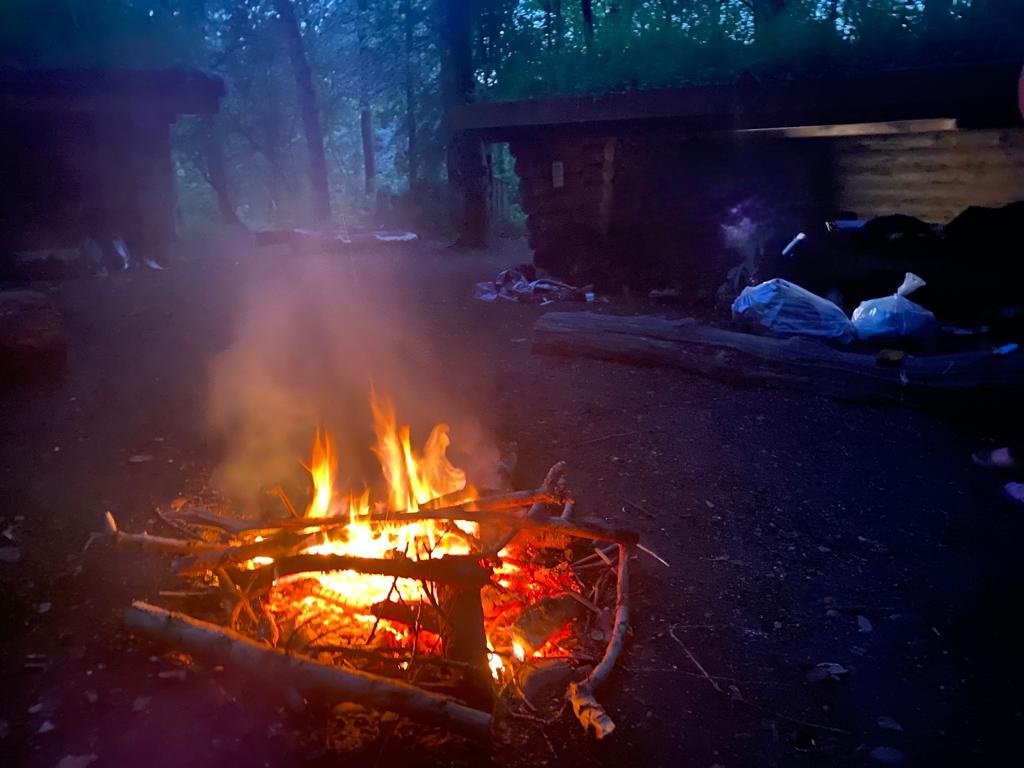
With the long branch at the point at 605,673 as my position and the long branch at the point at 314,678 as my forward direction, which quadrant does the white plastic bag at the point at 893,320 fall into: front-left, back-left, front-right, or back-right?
back-right

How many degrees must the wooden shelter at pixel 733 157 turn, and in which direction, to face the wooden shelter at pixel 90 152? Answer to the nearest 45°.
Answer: approximately 45° to its right

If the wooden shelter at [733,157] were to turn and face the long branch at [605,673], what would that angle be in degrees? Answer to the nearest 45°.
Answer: approximately 45° to its left

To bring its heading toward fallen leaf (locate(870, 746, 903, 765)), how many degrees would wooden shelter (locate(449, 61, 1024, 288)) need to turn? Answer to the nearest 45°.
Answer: approximately 45° to its left

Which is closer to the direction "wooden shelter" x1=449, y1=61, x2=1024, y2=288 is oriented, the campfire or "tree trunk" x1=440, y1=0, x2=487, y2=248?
the campfire

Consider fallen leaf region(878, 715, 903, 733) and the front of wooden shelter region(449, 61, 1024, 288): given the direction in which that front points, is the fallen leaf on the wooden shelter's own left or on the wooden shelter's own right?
on the wooden shelter's own left

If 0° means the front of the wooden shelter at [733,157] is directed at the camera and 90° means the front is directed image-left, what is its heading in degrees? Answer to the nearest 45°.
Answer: approximately 45°

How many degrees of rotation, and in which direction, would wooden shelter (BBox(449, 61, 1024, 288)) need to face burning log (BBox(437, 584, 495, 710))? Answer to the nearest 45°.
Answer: approximately 45° to its left
